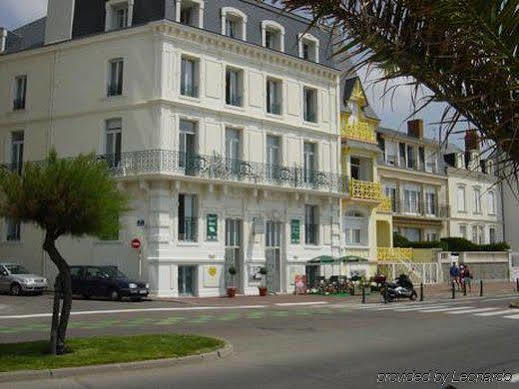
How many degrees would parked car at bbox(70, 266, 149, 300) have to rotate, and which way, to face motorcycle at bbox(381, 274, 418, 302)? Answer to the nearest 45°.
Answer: approximately 45° to its left

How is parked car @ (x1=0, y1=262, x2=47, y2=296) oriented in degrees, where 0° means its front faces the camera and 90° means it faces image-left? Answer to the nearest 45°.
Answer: approximately 315°

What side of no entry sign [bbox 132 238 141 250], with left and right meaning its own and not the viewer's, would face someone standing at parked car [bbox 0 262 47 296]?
right

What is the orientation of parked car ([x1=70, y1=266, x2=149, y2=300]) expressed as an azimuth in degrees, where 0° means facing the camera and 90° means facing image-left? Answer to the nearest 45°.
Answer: approximately 315°

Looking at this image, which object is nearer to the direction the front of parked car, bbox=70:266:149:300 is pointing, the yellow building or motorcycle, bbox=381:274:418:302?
the motorcycle

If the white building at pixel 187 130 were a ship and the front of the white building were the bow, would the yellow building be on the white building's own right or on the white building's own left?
on the white building's own left

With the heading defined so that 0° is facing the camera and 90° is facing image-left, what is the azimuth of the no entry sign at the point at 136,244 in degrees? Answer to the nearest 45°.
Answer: approximately 0°
